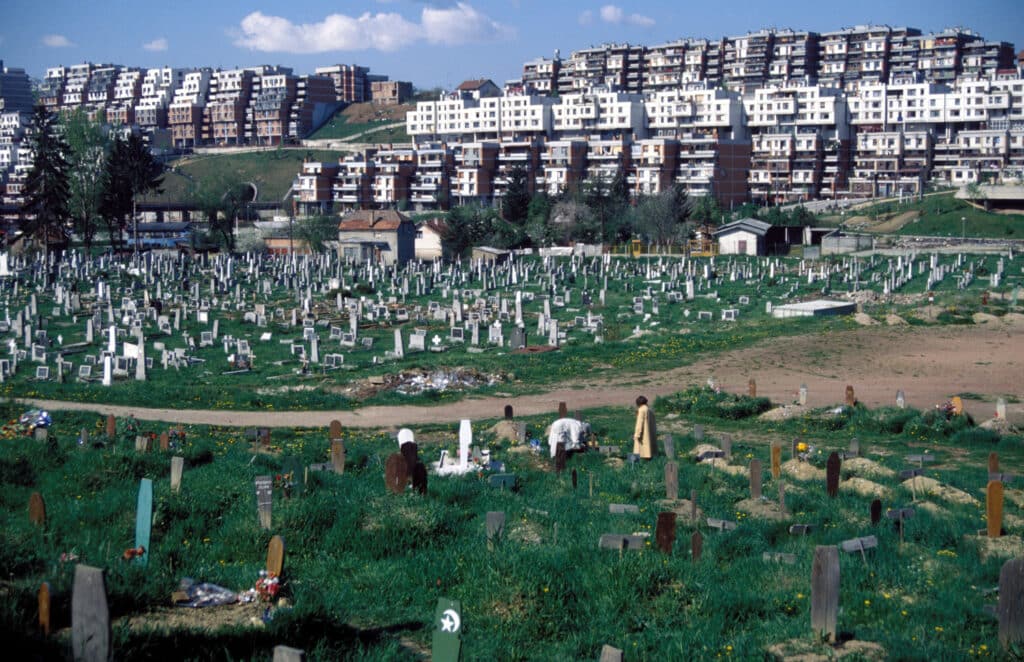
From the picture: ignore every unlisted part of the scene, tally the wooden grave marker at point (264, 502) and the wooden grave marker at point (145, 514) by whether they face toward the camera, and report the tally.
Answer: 2

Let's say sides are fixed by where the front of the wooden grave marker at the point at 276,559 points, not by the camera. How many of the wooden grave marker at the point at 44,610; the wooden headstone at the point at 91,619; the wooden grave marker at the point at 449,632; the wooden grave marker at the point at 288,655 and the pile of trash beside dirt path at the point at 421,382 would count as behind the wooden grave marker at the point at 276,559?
1

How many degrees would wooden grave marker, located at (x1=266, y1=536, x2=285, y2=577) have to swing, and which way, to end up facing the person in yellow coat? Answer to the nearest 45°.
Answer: approximately 135° to its left

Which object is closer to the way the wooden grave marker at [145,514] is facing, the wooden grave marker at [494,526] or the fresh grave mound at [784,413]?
the wooden grave marker

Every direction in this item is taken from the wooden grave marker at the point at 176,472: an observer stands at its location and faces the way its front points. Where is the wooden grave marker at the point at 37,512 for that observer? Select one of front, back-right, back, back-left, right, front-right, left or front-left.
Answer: front-right

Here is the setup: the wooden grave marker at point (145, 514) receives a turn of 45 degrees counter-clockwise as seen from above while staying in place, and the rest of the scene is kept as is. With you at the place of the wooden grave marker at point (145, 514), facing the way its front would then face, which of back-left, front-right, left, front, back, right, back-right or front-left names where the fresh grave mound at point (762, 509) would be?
front-left

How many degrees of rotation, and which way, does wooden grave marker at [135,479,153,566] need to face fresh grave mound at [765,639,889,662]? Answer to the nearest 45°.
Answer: approximately 45° to its left

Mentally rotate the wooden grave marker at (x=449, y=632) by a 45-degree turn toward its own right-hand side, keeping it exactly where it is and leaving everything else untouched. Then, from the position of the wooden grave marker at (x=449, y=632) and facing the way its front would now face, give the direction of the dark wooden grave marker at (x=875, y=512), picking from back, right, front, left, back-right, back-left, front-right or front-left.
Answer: back

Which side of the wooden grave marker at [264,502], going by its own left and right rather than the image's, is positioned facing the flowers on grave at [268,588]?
front

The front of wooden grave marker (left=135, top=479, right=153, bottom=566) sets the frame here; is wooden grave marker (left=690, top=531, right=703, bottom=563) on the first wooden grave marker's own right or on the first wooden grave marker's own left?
on the first wooden grave marker's own left

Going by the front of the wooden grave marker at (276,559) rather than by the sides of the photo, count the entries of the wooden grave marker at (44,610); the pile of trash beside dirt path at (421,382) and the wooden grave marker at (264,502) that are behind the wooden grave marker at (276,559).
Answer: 2

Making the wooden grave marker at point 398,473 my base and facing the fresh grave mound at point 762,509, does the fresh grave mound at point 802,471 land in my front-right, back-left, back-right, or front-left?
front-left

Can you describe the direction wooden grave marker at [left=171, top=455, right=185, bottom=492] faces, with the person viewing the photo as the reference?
facing the viewer

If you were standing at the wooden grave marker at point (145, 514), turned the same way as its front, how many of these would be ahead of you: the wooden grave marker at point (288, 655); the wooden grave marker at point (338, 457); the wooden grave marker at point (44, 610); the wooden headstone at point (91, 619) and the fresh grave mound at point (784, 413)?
3

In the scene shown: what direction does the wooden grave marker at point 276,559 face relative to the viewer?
toward the camera

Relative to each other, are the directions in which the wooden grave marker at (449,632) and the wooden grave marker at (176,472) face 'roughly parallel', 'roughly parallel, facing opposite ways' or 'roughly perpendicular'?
roughly parallel

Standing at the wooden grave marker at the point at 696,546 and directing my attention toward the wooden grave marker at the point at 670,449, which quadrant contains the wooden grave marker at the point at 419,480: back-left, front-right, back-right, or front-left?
front-left

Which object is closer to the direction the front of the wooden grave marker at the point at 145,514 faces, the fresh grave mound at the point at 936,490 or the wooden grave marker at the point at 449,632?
the wooden grave marker

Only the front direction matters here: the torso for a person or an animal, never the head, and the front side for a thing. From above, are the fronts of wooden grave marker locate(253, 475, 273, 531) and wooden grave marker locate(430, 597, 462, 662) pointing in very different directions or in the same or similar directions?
same or similar directions

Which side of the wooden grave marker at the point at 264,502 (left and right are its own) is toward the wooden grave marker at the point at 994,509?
left

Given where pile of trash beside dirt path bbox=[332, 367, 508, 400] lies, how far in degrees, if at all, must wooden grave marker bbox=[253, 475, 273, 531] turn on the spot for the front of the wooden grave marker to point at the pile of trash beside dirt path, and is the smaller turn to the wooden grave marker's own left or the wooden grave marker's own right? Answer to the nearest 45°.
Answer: approximately 180°

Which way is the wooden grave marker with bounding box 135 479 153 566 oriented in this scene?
toward the camera
